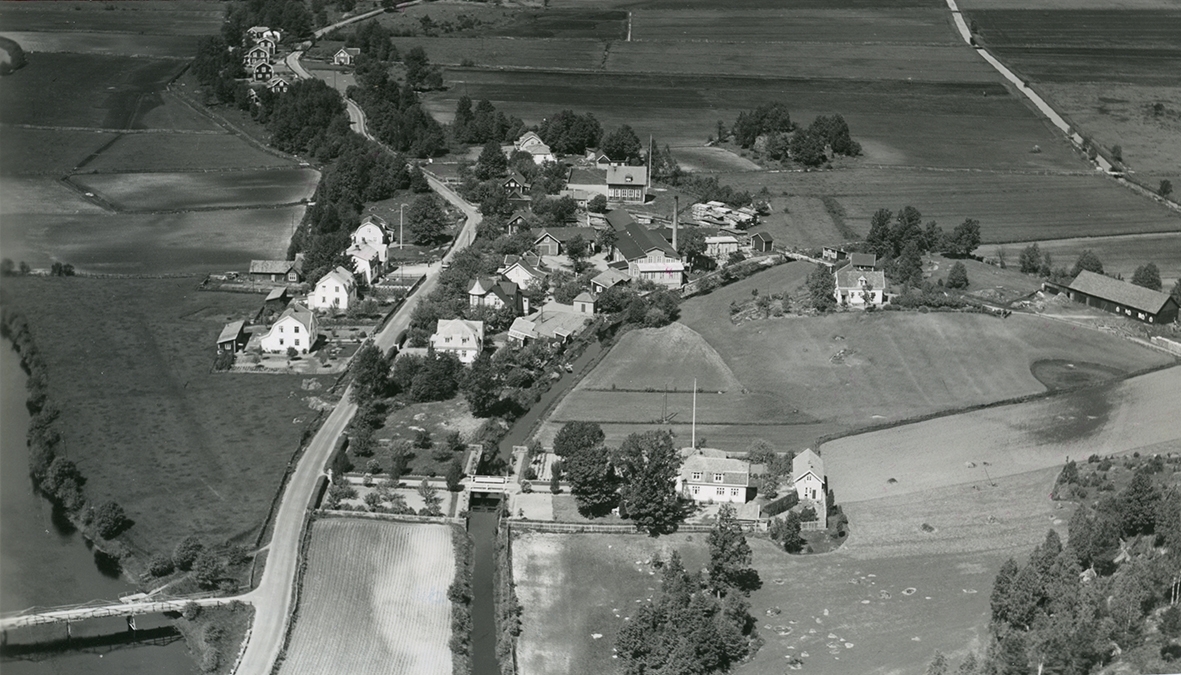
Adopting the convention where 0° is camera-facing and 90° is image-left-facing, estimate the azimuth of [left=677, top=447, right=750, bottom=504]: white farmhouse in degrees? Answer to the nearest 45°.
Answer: approximately 0°

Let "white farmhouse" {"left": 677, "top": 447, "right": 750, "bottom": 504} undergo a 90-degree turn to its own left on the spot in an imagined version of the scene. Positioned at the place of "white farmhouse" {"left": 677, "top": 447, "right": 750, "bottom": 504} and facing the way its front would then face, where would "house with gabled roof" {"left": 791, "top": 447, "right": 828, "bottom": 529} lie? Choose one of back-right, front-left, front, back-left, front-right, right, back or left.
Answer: front

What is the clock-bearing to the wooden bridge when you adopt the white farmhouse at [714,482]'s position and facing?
The wooden bridge is roughly at 2 o'clock from the white farmhouse.
